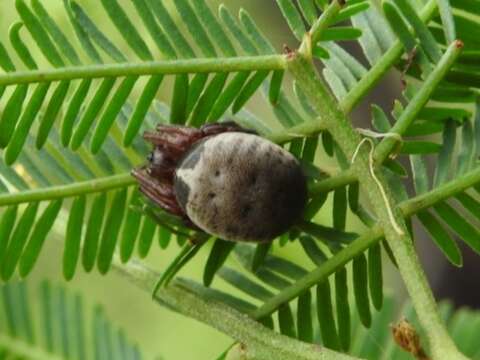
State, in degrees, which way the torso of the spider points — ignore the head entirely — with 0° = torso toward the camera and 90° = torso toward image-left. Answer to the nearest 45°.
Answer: approximately 90°
